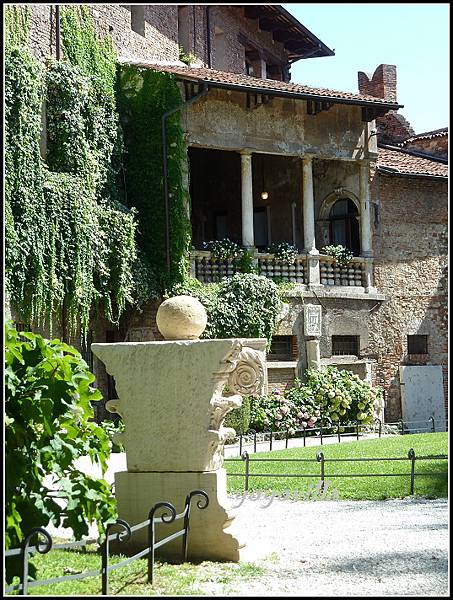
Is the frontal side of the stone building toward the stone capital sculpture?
yes

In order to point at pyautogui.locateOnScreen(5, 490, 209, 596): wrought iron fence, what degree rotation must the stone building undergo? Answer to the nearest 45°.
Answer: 0° — it already faces it

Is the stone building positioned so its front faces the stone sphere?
yes

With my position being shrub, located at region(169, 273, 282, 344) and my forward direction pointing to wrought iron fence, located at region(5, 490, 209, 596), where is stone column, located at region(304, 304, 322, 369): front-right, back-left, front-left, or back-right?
back-left

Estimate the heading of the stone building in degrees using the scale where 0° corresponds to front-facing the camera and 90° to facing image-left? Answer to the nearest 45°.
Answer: approximately 0°

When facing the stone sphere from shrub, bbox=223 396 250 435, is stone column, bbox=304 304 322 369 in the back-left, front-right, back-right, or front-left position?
back-left
